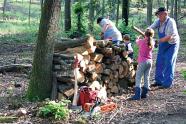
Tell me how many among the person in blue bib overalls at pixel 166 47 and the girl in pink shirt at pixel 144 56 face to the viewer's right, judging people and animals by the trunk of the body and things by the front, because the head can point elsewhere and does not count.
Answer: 0

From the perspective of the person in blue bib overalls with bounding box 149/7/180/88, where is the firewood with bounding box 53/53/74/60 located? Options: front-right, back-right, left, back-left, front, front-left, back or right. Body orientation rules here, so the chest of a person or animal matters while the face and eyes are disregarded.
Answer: front

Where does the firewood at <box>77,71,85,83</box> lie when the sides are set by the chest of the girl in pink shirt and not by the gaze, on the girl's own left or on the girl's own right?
on the girl's own left

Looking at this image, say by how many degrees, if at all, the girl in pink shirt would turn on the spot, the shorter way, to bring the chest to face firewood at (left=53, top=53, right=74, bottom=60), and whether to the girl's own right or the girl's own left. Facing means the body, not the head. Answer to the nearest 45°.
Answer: approximately 45° to the girl's own left

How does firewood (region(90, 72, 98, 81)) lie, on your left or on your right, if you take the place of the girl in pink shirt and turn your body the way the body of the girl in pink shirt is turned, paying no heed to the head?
on your left

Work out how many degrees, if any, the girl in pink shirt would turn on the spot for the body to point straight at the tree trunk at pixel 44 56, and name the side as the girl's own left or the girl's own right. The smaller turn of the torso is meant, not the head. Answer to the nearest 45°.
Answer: approximately 45° to the girl's own left

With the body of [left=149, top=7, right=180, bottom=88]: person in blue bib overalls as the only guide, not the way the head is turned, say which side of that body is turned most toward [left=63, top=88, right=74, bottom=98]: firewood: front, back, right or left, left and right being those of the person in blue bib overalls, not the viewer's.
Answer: front

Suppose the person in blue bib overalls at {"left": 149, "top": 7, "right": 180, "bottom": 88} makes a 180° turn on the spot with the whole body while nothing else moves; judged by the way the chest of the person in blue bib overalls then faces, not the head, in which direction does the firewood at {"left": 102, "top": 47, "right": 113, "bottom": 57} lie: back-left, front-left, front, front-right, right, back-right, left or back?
back

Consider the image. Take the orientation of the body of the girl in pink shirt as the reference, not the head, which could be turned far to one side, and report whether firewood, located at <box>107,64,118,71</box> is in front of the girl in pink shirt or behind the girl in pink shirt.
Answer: in front

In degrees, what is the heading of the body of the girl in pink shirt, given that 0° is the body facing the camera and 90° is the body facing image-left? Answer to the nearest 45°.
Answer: approximately 135°

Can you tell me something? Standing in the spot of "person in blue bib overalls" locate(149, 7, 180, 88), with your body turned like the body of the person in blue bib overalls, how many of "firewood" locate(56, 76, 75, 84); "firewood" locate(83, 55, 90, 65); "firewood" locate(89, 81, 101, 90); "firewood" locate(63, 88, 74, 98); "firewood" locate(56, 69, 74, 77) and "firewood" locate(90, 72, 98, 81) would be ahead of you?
6

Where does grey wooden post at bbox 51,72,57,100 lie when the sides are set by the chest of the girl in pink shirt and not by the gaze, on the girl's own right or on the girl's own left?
on the girl's own left

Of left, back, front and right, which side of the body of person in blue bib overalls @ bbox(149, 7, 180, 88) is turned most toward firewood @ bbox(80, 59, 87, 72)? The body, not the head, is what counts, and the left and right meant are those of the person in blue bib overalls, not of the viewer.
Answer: front

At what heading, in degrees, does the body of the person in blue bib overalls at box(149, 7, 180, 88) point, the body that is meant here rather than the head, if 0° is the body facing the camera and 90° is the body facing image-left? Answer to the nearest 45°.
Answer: approximately 45°

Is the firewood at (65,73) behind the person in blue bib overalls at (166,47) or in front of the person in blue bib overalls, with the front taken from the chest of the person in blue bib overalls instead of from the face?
in front

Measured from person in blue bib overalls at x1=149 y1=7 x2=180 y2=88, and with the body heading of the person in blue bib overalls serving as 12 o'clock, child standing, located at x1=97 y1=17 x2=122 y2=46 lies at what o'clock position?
The child standing is roughly at 2 o'clock from the person in blue bib overalls.
